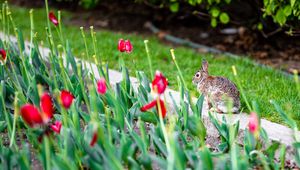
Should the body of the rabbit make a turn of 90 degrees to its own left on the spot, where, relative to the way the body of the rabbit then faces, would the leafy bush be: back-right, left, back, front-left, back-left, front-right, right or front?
back

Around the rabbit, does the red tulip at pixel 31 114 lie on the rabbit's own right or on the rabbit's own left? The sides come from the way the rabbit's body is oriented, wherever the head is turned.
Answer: on the rabbit's own left

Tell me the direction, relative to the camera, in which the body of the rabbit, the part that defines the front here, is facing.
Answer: to the viewer's left
